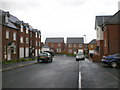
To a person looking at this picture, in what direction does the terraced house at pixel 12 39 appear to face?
facing the viewer and to the right of the viewer

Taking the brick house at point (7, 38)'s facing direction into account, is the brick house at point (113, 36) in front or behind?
in front

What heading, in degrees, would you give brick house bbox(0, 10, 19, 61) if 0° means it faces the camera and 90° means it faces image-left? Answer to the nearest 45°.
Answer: approximately 315°
